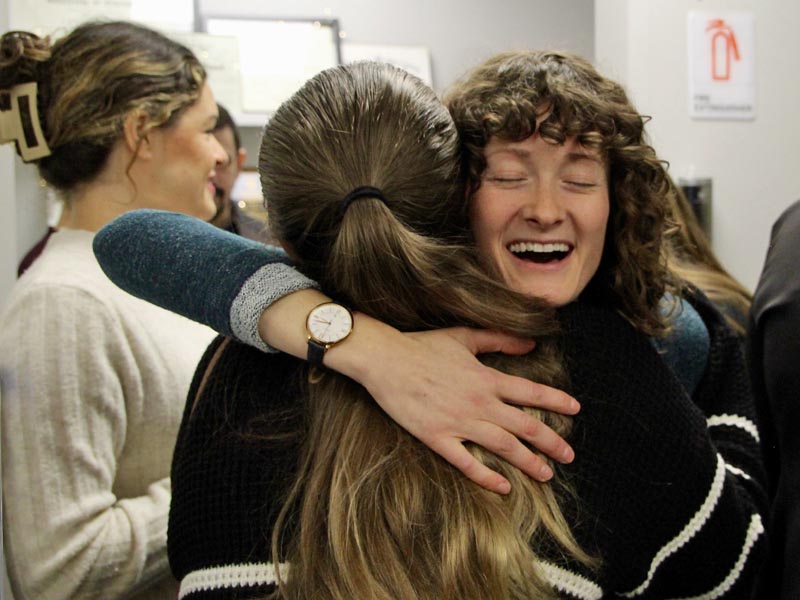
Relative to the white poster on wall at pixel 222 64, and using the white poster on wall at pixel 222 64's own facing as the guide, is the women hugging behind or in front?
in front

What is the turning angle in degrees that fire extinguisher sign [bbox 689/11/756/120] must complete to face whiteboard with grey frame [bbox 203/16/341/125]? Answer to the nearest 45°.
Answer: approximately 90° to its right

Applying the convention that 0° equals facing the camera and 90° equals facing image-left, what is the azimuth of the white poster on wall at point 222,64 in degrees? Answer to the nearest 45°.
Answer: approximately 0°

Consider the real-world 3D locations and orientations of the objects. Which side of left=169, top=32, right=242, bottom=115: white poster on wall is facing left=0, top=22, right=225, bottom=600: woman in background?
front

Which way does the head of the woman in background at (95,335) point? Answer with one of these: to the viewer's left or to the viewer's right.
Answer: to the viewer's right

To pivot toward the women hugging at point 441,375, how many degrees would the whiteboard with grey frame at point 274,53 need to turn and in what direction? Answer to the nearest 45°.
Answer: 0° — it already faces them
